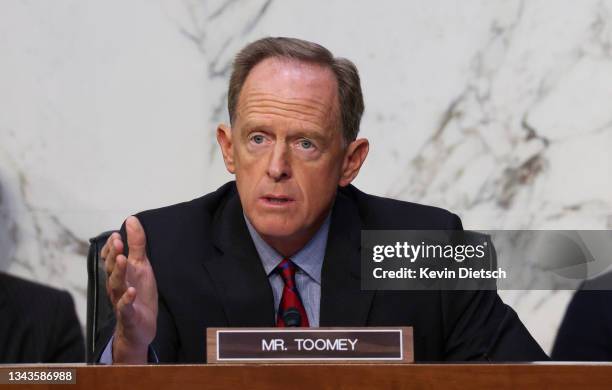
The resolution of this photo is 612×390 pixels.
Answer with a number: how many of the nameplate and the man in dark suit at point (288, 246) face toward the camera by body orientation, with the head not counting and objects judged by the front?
2

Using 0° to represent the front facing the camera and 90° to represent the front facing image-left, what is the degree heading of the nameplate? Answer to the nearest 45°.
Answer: approximately 0°

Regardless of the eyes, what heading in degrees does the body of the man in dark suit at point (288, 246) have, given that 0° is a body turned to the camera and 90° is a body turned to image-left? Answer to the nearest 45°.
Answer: approximately 0°
